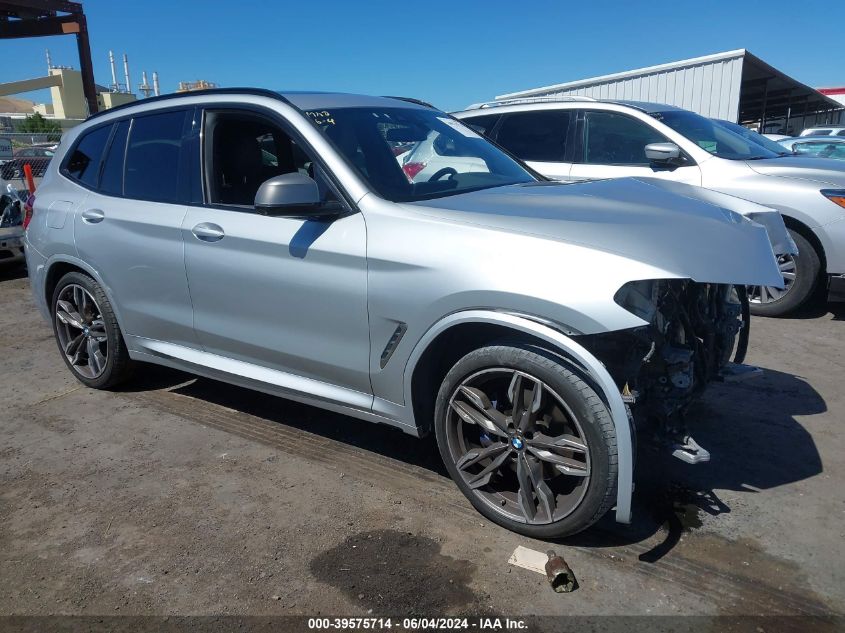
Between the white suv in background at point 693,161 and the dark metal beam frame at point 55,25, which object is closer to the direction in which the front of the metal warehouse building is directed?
the white suv in background

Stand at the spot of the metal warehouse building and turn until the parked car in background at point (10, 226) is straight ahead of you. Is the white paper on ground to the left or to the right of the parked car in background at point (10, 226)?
left

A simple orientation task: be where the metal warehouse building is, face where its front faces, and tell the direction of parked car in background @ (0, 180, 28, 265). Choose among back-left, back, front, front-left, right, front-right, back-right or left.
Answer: right

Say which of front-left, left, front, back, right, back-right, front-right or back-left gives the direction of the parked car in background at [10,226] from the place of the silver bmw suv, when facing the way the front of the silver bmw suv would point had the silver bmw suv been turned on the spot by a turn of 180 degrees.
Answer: front

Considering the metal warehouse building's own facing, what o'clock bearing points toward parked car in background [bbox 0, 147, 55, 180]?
The parked car in background is roughly at 4 o'clock from the metal warehouse building.

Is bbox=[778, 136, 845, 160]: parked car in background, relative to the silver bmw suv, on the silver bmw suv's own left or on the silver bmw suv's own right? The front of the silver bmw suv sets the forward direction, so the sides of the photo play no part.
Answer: on the silver bmw suv's own left

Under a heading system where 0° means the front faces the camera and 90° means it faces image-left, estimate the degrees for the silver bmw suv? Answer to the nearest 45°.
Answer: approximately 315°

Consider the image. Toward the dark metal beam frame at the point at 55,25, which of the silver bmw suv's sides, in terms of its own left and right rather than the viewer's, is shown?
back

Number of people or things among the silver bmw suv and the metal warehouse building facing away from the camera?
0
